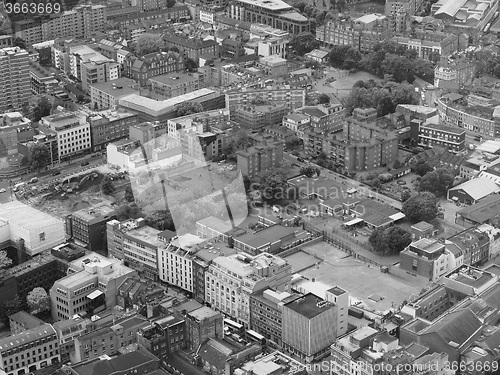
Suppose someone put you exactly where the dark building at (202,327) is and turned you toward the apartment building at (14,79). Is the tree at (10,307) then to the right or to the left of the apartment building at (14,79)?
left

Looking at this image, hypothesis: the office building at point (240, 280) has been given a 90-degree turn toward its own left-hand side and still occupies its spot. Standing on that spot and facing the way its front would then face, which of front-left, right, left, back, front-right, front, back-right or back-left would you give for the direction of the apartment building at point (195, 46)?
back-left

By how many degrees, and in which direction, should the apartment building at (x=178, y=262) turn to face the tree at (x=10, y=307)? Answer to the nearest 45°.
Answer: approximately 45° to its right

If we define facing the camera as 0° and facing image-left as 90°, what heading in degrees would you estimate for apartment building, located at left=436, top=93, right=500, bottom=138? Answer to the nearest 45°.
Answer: approximately 45°

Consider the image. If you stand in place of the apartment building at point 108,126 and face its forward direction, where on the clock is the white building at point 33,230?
The white building is roughly at 2 o'clock from the apartment building.

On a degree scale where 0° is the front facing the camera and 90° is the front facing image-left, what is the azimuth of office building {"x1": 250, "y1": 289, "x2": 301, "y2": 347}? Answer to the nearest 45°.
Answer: approximately 45°

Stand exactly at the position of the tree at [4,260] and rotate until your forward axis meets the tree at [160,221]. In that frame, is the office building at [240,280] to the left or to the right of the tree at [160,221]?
right
